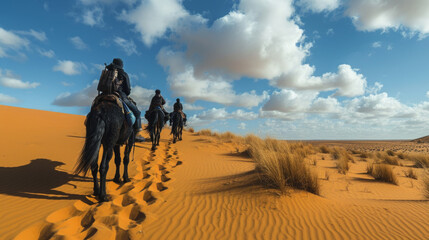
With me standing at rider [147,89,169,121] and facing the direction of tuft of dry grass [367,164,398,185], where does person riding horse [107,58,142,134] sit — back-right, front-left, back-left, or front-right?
front-right

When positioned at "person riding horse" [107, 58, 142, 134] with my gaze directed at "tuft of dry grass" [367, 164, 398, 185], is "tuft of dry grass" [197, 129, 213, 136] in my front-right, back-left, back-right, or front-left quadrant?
front-left

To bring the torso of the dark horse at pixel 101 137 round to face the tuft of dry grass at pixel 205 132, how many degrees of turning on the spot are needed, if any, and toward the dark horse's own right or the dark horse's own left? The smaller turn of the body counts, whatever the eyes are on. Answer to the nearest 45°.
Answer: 0° — it already faces it

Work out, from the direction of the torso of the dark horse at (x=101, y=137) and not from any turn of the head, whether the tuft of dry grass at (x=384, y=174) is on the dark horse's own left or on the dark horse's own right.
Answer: on the dark horse's own right

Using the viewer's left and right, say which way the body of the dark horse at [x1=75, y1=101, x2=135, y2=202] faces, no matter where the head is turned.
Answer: facing away from the viewer and to the right of the viewer

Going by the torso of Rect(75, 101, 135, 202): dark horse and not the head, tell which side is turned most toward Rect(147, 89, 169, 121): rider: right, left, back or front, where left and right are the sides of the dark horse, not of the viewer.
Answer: front

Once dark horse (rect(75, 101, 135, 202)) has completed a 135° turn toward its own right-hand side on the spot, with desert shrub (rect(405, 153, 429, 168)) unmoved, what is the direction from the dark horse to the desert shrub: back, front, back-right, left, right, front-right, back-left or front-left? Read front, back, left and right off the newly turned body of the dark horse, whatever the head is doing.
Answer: left
